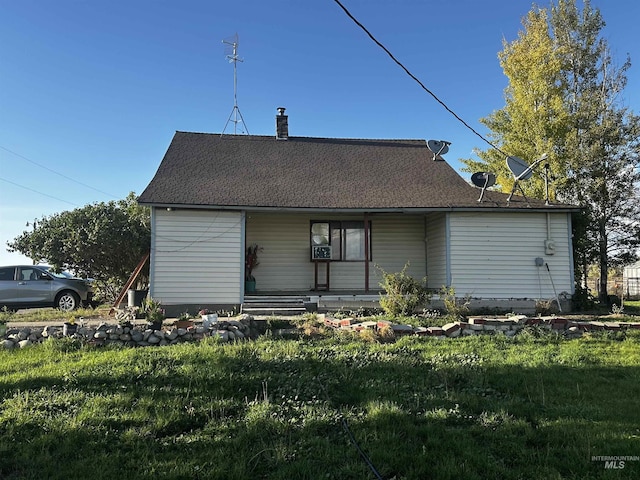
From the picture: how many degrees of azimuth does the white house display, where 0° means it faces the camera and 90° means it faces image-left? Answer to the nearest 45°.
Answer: approximately 0°

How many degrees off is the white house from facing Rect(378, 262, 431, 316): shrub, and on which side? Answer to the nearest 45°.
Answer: approximately 45° to its left

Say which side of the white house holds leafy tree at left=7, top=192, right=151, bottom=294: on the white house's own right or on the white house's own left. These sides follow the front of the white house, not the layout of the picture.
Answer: on the white house's own right

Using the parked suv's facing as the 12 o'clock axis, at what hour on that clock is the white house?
The white house is roughly at 1 o'clock from the parked suv.

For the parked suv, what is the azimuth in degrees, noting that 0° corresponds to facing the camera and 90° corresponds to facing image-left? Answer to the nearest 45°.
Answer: approximately 270°

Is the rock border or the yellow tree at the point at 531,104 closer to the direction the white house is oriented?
the rock border

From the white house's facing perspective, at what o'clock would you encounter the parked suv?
The parked suv is roughly at 3 o'clock from the white house.

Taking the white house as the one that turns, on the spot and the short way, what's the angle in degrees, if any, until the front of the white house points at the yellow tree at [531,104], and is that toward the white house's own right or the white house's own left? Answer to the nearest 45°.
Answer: approximately 135° to the white house's own left
